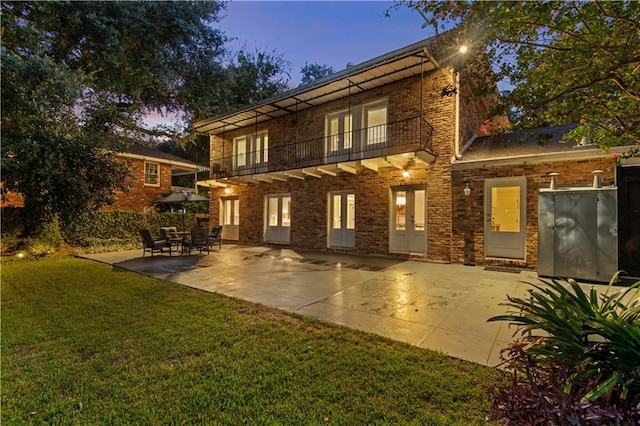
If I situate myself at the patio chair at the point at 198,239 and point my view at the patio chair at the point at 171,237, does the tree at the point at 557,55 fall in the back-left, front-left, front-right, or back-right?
back-left

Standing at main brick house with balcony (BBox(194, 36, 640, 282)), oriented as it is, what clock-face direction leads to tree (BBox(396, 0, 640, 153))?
The tree is roughly at 10 o'clock from the main brick house with balcony.

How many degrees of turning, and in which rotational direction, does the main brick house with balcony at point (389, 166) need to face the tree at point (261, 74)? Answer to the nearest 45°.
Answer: approximately 90° to its right

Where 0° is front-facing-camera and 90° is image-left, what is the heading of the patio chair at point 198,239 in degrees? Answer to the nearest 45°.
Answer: approximately 135°

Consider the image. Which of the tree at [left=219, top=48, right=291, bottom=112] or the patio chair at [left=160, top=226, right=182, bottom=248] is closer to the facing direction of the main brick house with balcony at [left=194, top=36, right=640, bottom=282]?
the patio chair

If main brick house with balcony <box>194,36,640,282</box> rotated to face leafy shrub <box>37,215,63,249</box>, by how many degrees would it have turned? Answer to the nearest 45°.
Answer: approximately 45° to its right

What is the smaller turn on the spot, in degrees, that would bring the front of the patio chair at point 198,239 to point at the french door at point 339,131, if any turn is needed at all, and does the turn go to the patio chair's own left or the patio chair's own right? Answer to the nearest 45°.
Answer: approximately 135° to the patio chair's own right

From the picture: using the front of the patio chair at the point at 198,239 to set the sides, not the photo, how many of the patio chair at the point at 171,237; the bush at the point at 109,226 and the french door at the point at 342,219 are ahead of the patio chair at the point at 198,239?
2

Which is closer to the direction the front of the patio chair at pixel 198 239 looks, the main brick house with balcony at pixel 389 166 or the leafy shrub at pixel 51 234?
the leafy shrub
